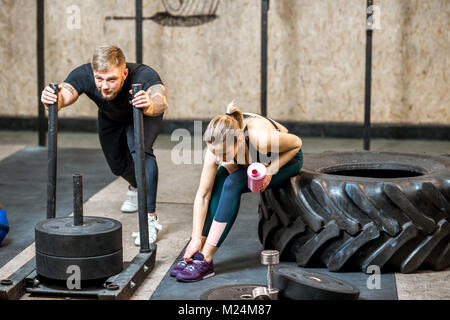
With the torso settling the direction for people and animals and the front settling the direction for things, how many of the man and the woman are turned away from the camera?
0

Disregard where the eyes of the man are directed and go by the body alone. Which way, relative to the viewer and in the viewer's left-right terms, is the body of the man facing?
facing the viewer and to the left of the viewer

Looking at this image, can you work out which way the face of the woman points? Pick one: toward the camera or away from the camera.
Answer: toward the camera

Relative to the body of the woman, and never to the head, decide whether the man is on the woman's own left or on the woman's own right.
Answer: on the woman's own right

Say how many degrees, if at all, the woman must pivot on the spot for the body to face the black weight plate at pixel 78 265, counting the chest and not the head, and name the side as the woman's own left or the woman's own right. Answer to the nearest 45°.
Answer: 0° — they already face it

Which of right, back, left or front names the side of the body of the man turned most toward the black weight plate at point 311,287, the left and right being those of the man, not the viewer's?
left

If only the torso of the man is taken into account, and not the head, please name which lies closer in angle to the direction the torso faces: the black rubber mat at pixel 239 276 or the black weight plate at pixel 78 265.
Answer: the black weight plate

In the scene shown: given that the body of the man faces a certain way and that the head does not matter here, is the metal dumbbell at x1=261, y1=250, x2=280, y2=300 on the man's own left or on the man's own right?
on the man's own left
